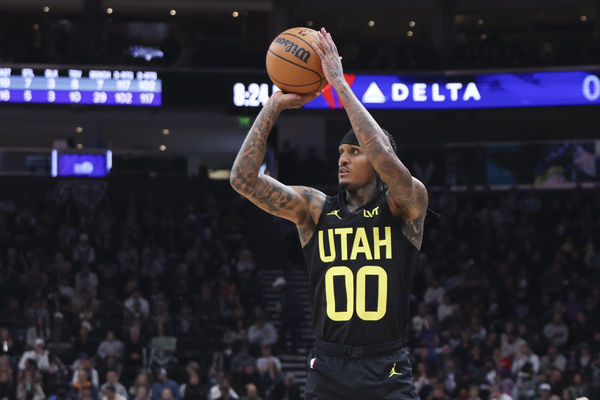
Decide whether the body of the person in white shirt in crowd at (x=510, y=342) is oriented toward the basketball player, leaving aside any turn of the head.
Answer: yes

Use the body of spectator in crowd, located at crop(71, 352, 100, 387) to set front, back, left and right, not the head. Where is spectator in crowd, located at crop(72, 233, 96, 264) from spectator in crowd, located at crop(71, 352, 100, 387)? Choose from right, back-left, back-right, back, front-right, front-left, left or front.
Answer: back

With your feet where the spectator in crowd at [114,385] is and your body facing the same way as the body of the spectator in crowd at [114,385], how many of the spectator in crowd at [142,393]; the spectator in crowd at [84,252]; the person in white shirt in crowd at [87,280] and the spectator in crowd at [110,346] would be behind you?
3

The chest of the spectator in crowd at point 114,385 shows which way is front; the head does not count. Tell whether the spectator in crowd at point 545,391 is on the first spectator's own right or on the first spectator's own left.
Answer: on the first spectator's own left

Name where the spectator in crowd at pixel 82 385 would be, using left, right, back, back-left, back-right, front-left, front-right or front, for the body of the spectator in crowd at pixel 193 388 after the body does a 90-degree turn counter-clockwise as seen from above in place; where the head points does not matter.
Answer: back

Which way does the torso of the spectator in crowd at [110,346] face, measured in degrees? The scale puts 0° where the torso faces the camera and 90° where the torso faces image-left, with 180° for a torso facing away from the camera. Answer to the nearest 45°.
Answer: approximately 0°

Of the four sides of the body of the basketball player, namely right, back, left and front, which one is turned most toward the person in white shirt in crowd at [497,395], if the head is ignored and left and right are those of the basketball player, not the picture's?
back

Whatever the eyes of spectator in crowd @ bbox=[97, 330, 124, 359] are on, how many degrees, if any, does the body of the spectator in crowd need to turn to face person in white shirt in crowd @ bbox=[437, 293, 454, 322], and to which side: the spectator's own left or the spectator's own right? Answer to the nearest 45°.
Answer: approximately 90° to the spectator's own left
